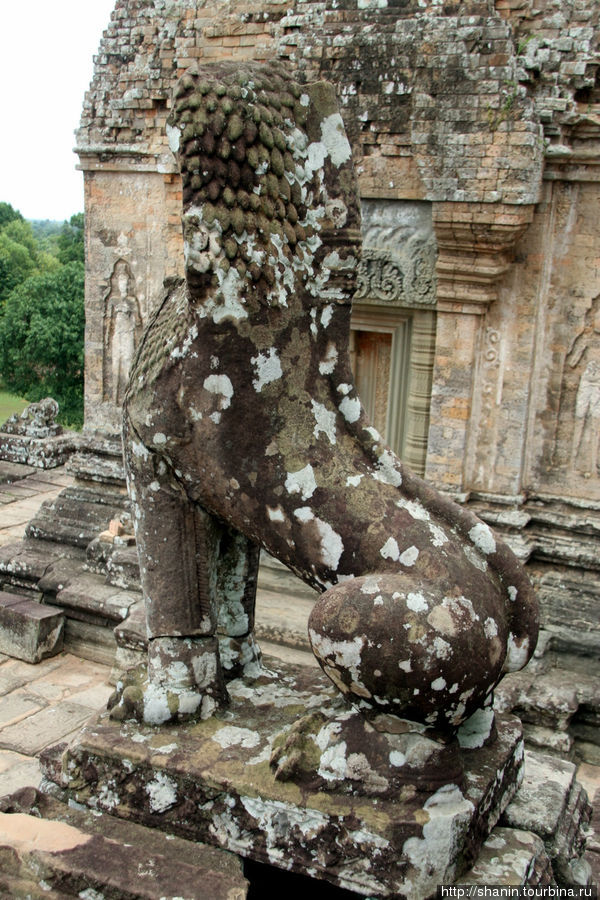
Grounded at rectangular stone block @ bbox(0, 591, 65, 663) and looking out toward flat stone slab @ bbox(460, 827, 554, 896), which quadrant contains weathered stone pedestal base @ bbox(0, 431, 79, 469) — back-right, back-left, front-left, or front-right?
back-left

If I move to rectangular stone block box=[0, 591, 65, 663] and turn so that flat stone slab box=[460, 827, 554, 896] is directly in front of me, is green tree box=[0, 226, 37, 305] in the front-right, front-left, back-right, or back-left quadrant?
back-left

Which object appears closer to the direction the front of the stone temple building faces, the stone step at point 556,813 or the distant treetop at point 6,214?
the stone step

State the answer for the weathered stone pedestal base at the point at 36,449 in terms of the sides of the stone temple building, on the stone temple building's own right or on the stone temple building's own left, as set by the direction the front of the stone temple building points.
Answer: on the stone temple building's own right

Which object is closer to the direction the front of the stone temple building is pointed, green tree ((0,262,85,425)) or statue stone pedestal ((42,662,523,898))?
the statue stone pedestal

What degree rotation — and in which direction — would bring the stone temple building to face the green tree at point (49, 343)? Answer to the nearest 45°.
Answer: approximately 90° to its right

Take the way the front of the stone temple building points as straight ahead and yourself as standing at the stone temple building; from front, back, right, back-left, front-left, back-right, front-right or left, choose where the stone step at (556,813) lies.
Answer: front-left

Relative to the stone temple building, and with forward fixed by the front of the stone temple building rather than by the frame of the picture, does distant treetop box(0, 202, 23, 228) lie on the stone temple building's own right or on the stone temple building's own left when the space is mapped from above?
on the stone temple building's own right

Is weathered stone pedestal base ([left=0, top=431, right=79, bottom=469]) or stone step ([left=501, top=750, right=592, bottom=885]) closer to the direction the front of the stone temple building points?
the stone step

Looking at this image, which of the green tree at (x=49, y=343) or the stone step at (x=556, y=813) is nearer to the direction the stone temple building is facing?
the stone step

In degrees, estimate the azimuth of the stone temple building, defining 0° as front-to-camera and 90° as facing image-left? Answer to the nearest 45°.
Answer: approximately 45°

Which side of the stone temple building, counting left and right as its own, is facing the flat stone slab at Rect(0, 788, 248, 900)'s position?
front

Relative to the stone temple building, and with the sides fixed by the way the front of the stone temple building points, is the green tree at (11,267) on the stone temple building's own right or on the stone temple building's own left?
on the stone temple building's own right
